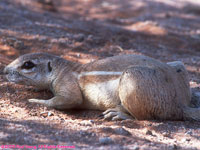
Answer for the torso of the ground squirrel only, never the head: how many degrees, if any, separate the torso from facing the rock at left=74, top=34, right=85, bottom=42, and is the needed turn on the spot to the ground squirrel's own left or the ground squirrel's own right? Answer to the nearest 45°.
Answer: approximately 90° to the ground squirrel's own right

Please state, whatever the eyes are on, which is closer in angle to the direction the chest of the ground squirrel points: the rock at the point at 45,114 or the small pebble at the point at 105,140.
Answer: the rock

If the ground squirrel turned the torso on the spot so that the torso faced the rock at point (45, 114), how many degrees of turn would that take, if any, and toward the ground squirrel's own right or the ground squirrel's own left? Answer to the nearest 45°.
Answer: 0° — it already faces it

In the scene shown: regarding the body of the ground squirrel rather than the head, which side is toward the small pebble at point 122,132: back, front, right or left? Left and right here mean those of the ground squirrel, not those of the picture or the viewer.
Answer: left

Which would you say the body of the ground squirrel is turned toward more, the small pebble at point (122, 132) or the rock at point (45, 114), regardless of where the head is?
the rock

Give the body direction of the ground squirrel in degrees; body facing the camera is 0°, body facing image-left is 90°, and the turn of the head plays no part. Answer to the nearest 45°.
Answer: approximately 90°

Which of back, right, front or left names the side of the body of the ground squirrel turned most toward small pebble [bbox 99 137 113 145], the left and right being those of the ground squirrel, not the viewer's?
left
